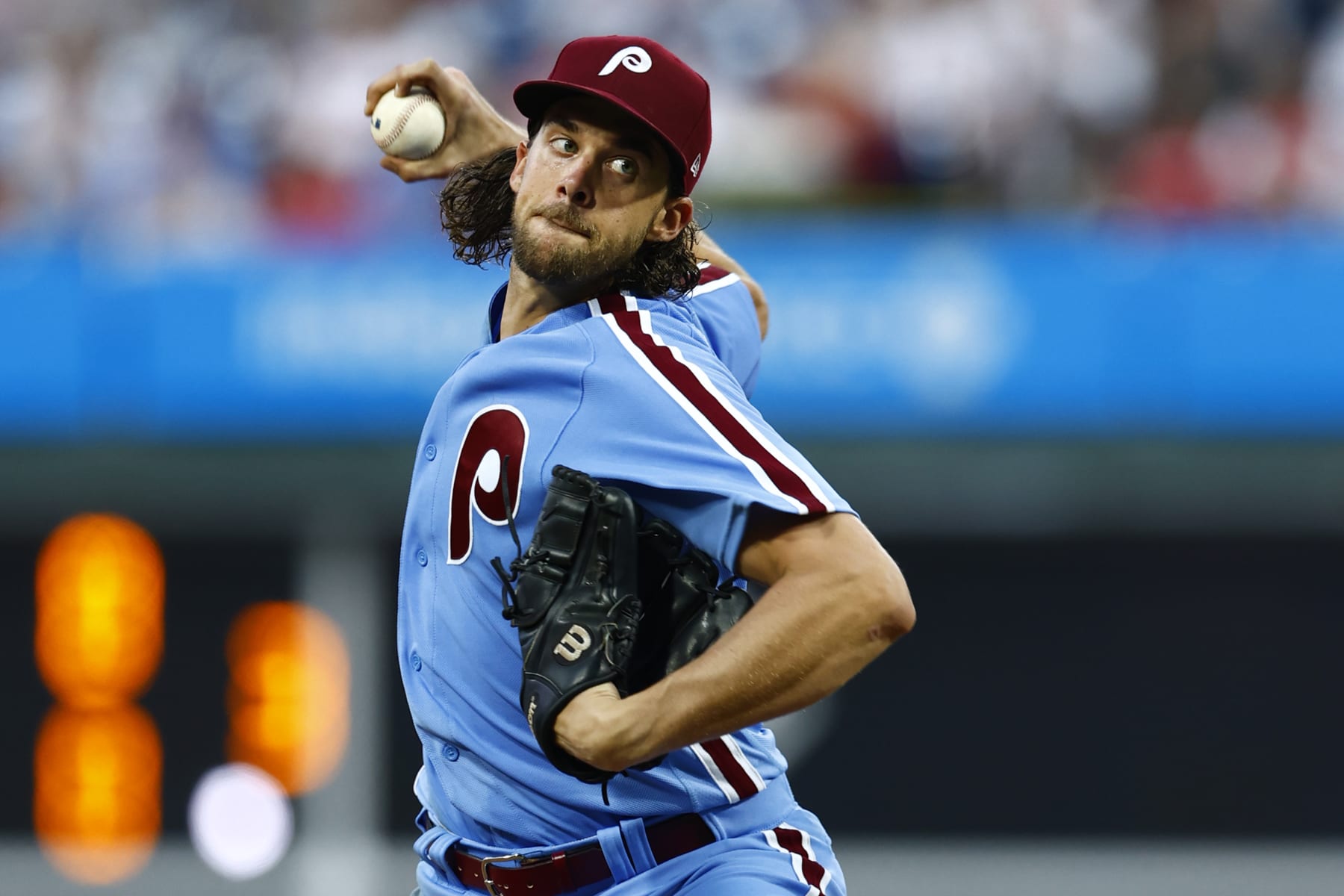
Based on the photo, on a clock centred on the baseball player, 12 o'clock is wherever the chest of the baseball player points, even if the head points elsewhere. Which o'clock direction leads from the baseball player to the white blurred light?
The white blurred light is roughly at 4 o'clock from the baseball player.

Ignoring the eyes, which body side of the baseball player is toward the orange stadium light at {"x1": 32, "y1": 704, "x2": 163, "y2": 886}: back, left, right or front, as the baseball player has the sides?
right

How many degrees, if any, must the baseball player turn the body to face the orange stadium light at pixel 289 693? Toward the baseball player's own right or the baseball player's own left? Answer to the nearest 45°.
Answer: approximately 135° to the baseball player's own right

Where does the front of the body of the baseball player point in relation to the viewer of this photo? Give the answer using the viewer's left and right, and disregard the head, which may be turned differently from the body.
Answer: facing the viewer and to the left of the viewer

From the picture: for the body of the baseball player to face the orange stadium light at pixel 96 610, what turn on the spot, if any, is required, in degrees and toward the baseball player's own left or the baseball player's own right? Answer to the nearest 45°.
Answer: approximately 90° to the baseball player's own right
